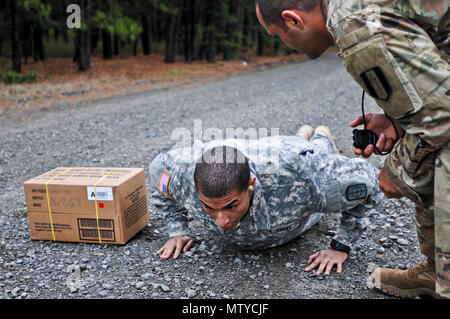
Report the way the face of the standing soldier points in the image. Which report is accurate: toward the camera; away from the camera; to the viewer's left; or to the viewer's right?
to the viewer's left

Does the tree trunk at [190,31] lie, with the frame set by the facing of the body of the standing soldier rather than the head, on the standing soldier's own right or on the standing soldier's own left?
on the standing soldier's own right

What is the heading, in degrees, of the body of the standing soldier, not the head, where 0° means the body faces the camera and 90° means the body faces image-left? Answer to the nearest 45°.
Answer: approximately 90°

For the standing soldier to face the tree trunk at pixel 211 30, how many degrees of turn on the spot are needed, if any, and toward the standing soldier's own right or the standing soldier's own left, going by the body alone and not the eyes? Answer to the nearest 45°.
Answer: approximately 90° to the standing soldier's own right

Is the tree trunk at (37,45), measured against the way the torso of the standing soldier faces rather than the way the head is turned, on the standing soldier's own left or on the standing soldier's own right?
on the standing soldier's own right

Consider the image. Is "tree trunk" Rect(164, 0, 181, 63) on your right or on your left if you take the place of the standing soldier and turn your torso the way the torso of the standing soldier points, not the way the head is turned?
on your right

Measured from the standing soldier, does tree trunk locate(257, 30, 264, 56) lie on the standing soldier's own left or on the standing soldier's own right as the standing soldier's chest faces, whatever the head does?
on the standing soldier's own right

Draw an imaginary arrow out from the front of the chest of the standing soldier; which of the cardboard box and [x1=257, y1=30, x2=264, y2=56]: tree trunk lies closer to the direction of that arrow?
the cardboard box
